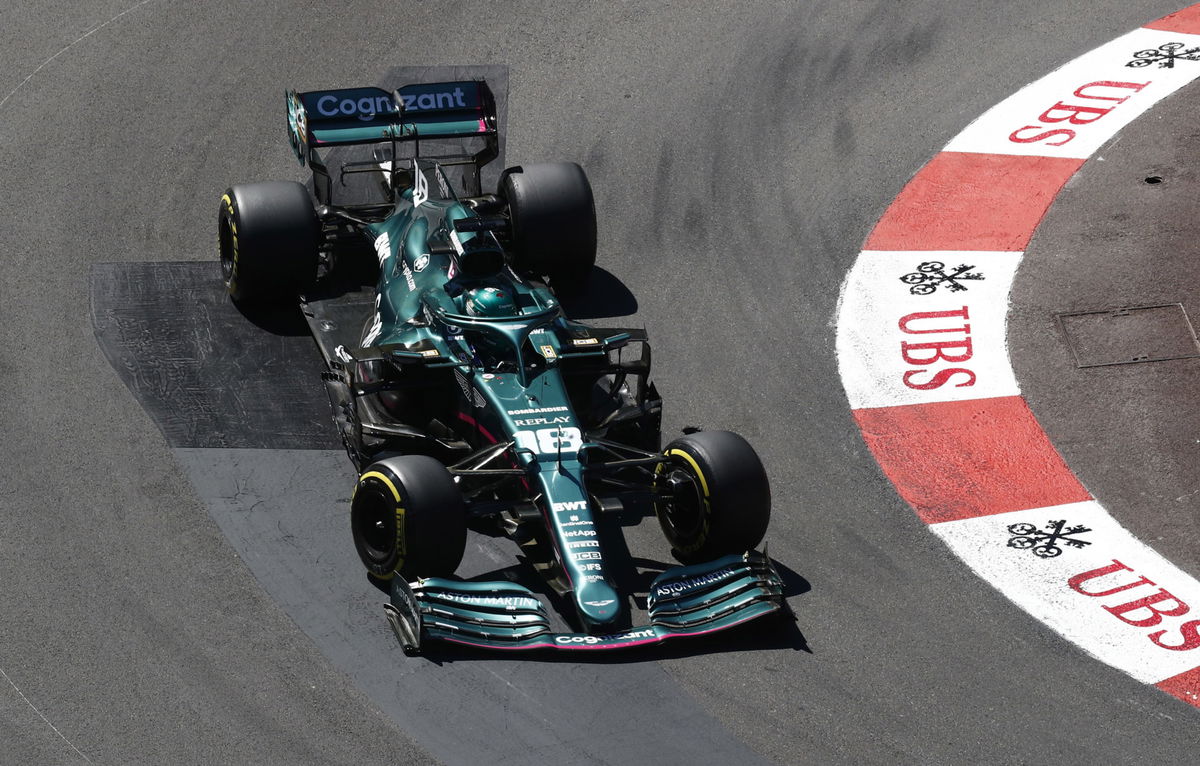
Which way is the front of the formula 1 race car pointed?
toward the camera

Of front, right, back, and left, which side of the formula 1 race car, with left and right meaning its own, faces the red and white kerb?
left

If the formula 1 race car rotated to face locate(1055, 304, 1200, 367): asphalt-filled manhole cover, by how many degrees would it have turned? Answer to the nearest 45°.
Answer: approximately 90° to its left
